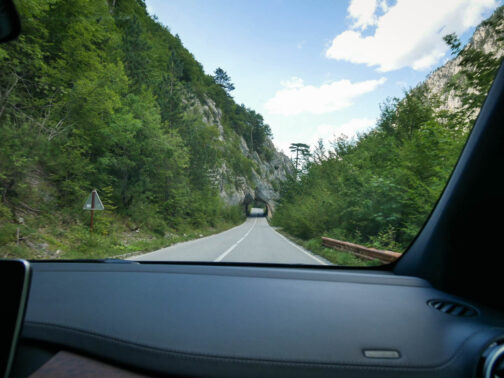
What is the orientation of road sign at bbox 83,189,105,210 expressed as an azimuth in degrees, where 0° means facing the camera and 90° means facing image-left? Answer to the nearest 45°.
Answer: approximately 180°

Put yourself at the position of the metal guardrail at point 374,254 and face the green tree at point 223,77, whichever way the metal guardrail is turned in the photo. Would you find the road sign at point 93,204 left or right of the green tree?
left

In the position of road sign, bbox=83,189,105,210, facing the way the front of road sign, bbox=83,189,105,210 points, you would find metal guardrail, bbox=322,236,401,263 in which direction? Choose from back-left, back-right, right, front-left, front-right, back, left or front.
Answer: back-right
